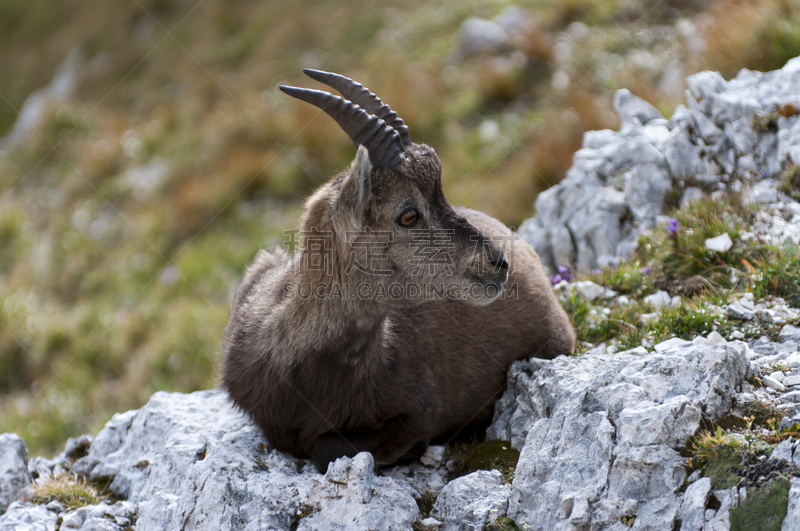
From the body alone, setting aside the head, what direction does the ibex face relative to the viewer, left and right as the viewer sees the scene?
facing the viewer and to the left of the viewer

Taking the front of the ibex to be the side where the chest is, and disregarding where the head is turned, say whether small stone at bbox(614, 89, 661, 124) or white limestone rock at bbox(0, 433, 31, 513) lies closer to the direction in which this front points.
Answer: the white limestone rock

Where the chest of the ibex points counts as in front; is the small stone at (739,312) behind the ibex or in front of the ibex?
behind

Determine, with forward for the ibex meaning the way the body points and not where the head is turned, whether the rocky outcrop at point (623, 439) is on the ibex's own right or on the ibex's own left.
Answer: on the ibex's own left

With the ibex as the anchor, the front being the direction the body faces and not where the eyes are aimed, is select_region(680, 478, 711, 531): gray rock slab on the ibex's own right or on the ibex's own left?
on the ibex's own left

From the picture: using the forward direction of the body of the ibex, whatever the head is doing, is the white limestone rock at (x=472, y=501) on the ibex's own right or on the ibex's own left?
on the ibex's own left

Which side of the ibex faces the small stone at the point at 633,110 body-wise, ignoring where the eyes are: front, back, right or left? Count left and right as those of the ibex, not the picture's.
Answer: back

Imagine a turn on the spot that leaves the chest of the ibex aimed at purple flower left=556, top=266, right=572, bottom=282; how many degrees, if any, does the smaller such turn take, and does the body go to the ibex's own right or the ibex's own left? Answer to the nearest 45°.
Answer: approximately 180°

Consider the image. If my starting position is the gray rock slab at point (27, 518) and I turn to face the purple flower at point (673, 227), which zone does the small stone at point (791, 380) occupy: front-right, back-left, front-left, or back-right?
front-right

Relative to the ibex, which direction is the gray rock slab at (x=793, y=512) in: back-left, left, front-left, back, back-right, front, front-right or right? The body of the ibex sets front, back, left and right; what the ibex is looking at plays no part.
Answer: left

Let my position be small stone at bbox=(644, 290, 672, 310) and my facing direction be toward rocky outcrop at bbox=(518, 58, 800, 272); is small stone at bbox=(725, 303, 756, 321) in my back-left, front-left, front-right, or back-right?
back-right
